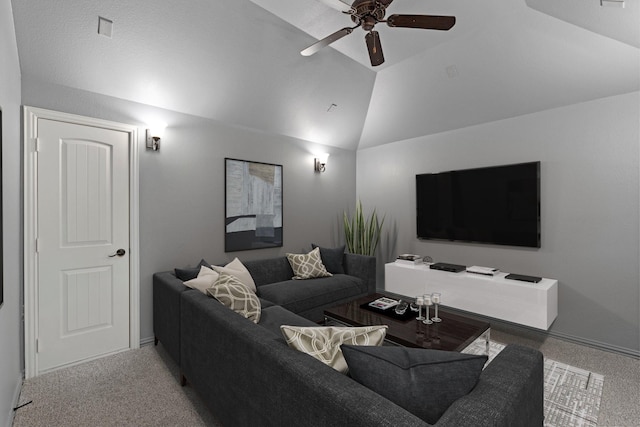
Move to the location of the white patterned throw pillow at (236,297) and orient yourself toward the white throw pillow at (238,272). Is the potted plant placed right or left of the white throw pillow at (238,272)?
right

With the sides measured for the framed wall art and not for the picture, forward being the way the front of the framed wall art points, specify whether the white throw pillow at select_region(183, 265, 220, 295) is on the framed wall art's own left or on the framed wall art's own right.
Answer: on the framed wall art's own right

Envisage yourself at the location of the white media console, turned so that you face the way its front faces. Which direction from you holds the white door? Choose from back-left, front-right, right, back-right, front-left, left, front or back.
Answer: front

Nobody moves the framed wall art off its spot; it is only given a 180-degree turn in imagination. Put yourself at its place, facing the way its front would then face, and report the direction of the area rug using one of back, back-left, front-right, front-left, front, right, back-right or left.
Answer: back

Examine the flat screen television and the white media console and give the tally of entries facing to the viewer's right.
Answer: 0

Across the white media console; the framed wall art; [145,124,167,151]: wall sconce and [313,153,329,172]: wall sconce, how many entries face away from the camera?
0

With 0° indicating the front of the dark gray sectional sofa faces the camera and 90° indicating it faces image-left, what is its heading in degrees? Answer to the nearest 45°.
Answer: approximately 225°

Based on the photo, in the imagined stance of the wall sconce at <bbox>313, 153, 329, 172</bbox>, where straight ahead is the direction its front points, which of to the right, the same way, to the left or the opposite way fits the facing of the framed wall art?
the same way

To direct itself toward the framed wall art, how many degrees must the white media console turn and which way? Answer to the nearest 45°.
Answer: approximately 45° to its right

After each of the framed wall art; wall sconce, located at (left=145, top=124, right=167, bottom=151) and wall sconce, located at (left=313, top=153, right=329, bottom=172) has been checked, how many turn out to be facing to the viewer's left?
0

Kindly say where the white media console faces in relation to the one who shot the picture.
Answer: facing the viewer and to the left of the viewer

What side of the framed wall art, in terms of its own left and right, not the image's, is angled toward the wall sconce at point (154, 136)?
right

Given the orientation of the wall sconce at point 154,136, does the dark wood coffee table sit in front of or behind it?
in front

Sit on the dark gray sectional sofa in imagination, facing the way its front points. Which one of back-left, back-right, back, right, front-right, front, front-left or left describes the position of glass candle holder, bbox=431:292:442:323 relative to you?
front

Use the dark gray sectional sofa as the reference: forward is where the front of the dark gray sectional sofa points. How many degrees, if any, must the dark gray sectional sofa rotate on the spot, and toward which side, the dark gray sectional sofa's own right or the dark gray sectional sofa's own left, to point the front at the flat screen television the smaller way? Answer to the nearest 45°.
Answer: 0° — it already faces it
